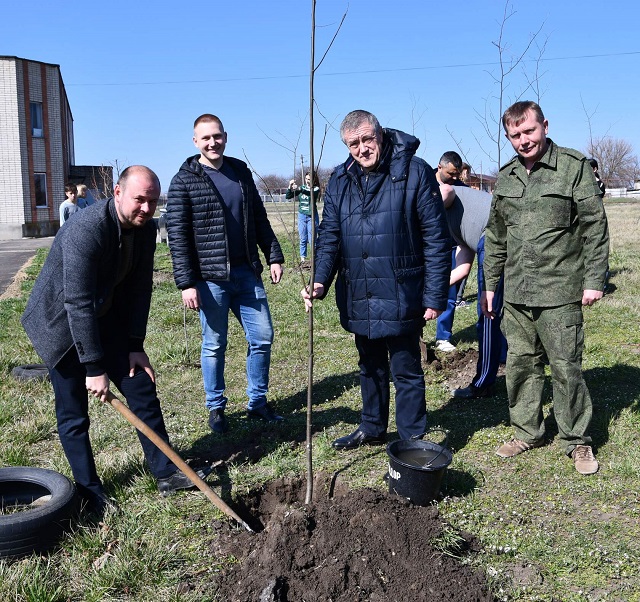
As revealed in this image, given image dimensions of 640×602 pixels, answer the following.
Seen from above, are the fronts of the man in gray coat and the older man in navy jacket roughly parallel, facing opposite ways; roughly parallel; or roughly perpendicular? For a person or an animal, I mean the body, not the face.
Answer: roughly perpendicular

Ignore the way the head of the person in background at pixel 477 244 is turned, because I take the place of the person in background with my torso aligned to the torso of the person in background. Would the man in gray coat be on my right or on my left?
on my left

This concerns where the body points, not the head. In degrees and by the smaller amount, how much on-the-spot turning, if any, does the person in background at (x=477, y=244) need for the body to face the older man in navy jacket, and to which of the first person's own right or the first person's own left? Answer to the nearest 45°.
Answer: approximately 90° to the first person's own left

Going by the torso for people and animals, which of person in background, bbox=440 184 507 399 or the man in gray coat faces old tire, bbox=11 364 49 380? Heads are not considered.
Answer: the person in background

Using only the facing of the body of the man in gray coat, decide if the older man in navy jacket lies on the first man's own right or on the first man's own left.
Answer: on the first man's own left

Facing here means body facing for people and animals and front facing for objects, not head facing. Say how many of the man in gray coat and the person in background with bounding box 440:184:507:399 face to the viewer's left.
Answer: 1

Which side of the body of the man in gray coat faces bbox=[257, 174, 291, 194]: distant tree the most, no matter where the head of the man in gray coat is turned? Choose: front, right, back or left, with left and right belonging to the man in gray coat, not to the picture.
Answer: left

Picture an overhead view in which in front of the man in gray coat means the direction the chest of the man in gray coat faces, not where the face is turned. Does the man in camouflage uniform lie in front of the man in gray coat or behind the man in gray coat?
in front

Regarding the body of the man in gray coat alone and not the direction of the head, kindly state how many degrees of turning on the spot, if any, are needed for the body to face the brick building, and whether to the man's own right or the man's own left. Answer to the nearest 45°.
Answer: approximately 135° to the man's own left

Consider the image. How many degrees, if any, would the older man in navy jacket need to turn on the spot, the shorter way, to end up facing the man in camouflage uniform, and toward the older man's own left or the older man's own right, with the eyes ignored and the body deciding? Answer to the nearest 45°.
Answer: approximately 135° to the older man's own left

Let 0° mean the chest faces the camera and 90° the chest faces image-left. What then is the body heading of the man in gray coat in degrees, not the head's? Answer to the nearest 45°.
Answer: approximately 315°

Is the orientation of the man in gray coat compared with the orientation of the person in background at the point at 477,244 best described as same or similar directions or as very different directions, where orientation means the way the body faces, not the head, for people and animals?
very different directions
